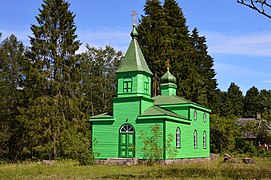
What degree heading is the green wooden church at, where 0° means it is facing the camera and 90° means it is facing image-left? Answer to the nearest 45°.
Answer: approximately 45°

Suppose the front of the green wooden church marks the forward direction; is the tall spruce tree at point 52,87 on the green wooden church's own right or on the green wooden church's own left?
on the green wooden church's own right

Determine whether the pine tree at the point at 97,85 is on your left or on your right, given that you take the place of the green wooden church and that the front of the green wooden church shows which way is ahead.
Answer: on your right

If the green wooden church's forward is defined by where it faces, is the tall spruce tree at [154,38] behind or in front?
behind

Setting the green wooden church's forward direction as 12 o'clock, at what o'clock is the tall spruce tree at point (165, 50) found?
The tall spruce tree is roughly at 5 o'clock from the green wooden church.
